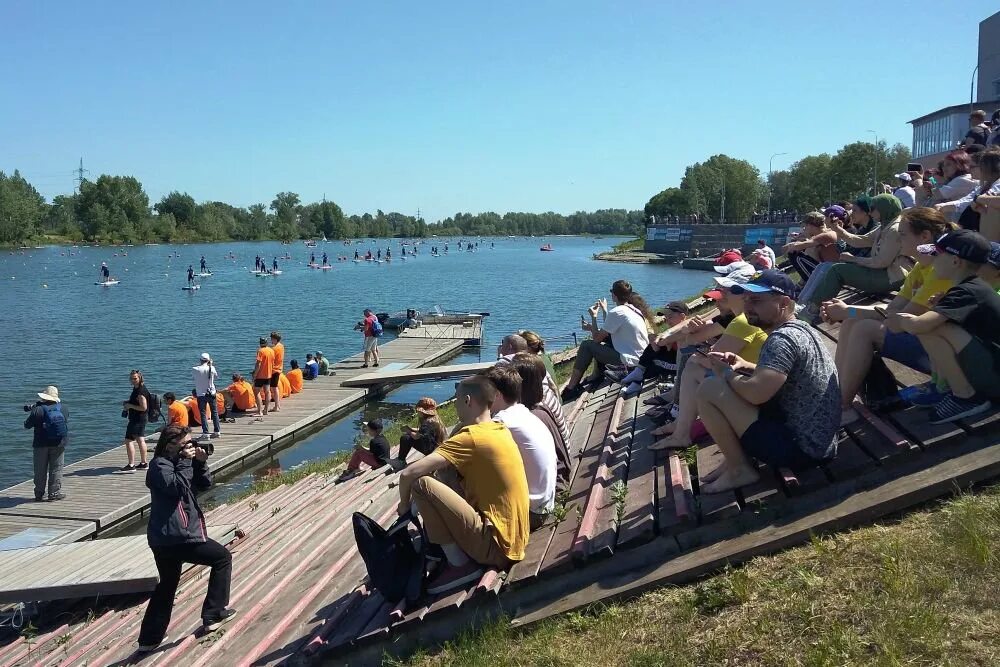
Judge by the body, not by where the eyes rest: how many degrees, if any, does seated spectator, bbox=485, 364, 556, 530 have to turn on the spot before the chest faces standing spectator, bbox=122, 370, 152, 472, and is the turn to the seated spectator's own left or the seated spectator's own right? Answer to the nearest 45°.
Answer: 0° — they already face them

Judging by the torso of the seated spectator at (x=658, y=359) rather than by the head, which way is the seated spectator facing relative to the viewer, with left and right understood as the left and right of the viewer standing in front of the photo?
facing to the left of the viewer

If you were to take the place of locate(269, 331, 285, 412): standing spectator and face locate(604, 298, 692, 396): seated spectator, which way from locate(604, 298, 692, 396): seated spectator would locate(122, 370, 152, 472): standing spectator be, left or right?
right

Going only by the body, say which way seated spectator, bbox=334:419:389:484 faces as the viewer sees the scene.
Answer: to the viewer's left

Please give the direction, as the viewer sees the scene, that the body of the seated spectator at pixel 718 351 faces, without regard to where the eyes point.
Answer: to the viewer's left

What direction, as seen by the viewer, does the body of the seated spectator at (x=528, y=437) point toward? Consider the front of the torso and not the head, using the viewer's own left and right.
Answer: facing away from the viewer and to the left of the viewer

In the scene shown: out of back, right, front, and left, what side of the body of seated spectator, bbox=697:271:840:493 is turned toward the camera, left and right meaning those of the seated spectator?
left

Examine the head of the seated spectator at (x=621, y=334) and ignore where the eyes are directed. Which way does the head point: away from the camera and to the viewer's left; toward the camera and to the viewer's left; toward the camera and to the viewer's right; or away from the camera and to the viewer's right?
away from the camera and to the viewer's left

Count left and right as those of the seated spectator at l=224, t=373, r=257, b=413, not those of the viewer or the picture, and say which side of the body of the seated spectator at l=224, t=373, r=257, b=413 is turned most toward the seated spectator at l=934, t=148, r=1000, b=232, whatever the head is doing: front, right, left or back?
back

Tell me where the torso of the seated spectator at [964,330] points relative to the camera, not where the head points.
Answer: to the viewer's left

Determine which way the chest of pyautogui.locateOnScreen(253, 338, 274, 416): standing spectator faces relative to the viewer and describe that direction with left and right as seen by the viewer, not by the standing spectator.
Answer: facing away from the viewer and to the left of the viewer
